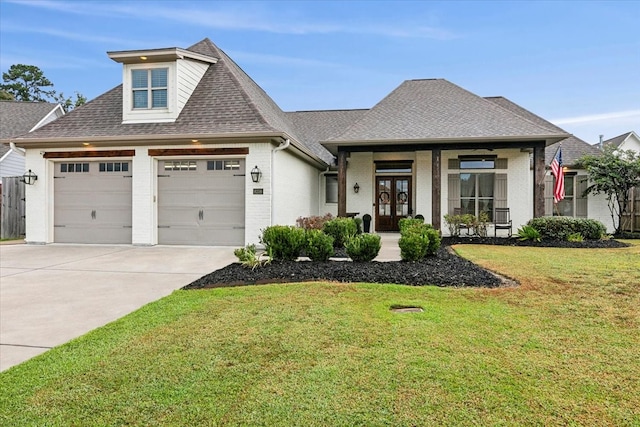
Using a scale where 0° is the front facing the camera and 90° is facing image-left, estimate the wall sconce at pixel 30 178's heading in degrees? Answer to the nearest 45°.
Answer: approximately 0°

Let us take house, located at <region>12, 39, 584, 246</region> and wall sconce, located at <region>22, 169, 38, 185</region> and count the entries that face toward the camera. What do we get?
2

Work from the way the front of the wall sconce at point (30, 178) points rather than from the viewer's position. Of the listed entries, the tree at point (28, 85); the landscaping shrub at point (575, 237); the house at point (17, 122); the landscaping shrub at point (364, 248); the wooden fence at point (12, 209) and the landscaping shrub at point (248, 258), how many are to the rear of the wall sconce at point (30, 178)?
3

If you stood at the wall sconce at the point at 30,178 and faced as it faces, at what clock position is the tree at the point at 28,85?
The tree is roughly at 6 o'clock from the wall sconce.

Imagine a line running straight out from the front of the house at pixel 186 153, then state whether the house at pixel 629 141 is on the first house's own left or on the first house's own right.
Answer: on the first house's own left

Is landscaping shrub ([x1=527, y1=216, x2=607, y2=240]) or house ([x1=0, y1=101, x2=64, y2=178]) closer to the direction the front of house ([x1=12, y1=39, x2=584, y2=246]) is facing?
the landscaping shrub

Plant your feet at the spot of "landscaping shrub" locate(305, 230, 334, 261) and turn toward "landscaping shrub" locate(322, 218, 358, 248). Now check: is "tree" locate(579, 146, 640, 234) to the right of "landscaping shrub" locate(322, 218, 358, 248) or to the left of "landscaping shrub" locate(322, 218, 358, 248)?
right

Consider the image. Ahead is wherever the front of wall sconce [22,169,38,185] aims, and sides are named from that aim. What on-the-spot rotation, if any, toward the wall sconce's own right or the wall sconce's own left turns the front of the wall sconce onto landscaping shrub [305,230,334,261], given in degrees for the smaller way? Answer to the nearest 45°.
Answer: approximately 45° to the wall sconce's own left

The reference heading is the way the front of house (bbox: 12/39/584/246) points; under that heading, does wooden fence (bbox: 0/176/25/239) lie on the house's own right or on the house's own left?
on the house's own right

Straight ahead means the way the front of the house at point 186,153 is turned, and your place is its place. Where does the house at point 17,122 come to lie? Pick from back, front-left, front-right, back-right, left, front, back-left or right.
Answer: back-right

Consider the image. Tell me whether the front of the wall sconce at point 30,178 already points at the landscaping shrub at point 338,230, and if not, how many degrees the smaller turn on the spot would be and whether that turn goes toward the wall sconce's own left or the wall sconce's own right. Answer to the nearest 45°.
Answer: approximately 45° to the wall sconce's own left
